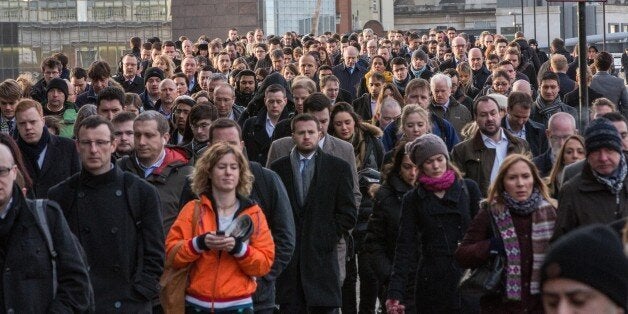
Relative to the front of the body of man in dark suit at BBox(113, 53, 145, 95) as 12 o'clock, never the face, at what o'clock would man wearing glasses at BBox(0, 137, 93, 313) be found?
The man wearing glasses is roughly at 12 o'clock from the man in dark suit.

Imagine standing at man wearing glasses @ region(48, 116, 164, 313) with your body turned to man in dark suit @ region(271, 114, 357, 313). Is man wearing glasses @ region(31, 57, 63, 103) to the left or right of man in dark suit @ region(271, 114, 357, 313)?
left

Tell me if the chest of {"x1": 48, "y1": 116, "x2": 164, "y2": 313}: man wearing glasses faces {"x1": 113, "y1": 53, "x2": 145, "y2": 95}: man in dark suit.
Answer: no

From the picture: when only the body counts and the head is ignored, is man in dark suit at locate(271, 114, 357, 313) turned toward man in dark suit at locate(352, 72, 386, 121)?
no

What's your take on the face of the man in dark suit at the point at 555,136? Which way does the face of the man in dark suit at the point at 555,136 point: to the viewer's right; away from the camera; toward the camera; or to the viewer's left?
toward the camera

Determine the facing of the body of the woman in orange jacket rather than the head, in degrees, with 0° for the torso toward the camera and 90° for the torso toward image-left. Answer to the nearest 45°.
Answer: approximately 0°

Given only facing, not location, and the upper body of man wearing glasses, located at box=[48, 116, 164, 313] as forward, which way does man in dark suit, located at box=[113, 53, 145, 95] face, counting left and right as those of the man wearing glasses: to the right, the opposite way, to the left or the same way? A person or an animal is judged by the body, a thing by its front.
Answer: the same way

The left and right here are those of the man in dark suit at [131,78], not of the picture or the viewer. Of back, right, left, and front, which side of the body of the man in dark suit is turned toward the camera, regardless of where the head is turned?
front

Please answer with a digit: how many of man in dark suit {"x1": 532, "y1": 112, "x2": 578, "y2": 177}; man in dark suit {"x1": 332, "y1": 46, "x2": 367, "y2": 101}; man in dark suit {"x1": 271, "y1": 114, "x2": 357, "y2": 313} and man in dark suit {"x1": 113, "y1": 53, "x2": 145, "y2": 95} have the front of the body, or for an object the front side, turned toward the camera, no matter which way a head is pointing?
4

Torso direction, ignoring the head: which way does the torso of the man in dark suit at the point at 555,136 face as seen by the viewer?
toward the camera

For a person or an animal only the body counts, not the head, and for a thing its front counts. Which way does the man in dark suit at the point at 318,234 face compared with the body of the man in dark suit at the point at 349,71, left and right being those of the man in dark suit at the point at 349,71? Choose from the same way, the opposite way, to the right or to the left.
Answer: the same way

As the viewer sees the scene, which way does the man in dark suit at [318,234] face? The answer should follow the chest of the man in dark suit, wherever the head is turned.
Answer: toward the camera

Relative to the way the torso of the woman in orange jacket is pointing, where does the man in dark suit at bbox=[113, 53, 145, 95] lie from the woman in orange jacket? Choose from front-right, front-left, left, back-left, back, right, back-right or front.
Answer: back

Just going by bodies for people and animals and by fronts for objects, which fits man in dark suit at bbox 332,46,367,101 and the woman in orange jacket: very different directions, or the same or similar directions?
same or similar directions

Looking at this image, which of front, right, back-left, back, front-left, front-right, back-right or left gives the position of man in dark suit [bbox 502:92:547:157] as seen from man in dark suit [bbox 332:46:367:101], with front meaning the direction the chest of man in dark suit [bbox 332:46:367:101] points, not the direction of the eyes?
front

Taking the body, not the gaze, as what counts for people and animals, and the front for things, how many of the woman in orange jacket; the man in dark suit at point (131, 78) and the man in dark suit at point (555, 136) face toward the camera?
3

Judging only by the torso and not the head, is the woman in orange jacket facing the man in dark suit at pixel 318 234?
no

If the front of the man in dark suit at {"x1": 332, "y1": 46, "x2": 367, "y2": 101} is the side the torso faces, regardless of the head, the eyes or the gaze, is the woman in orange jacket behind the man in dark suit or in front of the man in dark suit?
in front

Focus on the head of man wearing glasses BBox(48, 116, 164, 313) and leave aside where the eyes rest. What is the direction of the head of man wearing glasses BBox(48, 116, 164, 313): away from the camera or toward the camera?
toward the camera

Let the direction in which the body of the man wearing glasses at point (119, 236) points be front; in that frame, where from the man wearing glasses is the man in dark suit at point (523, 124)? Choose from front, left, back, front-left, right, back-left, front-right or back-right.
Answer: back-left

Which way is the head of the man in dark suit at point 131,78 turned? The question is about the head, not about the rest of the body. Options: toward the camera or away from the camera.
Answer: toward the camera

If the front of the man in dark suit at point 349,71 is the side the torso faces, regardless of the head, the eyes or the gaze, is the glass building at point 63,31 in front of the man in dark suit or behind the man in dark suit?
behind

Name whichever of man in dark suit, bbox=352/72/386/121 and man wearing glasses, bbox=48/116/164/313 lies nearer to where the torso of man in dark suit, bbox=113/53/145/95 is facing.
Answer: the man wearing glasses
